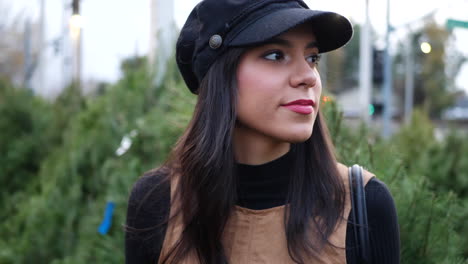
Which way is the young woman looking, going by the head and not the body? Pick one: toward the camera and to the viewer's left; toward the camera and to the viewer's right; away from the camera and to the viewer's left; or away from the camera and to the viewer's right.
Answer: toward the camera and to the viewer's right

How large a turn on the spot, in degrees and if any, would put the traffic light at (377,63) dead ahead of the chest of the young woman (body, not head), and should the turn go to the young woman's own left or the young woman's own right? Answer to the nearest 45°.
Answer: approximately 180°

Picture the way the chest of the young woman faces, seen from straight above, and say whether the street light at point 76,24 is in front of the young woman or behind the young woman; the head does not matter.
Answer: behind

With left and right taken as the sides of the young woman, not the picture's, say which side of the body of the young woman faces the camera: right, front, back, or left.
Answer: front

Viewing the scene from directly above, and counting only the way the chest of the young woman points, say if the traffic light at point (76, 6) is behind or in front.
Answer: behind

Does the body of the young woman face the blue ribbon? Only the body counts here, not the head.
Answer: no
